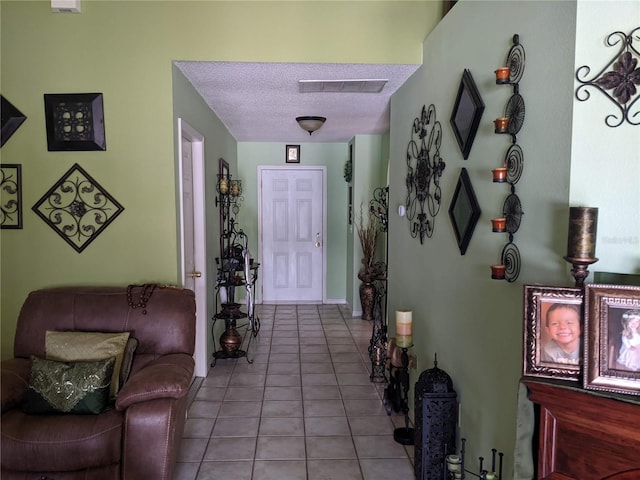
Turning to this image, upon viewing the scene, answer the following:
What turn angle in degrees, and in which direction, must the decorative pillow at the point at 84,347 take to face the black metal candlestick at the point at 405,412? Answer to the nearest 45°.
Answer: approximately 90° to its left

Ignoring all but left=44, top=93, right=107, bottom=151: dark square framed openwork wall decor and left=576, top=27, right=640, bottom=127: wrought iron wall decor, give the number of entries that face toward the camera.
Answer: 2

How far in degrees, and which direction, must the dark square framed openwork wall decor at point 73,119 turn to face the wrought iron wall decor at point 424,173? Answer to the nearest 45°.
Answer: approximately 45° to its left

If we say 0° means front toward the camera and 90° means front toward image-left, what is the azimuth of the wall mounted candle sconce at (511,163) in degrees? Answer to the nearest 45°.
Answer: approximately 45°

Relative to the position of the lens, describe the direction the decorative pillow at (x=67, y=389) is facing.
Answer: facing the viewer

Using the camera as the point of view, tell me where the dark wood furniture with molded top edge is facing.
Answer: facing the viewer and to the left of the viewer

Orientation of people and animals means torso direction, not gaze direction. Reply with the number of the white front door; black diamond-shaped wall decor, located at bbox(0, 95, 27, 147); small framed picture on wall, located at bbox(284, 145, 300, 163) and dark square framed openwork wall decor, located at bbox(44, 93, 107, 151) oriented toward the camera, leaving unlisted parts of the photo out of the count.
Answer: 4

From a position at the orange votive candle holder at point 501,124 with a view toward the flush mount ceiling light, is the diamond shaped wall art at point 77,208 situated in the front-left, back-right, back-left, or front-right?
front-left

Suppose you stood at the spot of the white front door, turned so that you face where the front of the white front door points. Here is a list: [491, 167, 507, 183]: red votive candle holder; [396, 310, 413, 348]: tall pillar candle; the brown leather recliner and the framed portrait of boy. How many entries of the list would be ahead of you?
4

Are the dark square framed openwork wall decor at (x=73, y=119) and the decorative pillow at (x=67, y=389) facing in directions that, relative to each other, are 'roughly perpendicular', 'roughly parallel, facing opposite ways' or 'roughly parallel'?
roughly parallel

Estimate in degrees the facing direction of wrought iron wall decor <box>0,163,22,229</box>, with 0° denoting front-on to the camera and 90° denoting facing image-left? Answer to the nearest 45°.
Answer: approximately 0°

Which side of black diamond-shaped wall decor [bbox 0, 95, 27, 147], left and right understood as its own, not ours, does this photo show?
front

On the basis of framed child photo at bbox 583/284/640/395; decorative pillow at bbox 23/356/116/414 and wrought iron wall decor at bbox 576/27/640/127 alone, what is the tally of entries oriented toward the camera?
3

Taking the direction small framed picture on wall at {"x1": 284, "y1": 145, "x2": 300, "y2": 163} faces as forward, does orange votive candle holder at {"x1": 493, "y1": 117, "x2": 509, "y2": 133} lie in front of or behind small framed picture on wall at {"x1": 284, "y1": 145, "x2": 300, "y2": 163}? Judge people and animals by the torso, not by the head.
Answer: in front

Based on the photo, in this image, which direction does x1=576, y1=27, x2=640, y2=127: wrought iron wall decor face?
toward the camera
